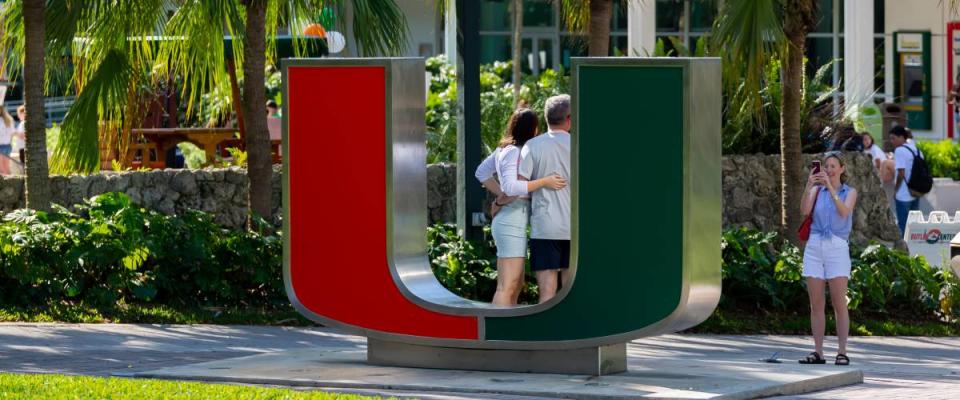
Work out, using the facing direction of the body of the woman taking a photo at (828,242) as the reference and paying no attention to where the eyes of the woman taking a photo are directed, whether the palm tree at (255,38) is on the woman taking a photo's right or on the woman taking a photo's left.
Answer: on the woman taking a photo's right

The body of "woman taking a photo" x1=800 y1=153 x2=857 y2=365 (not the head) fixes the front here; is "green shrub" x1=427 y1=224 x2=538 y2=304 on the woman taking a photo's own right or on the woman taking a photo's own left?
on the woman taking a photo's own right

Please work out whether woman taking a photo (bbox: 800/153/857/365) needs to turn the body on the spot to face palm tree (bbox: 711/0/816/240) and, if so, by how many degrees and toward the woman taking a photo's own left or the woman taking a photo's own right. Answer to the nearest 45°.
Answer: approximately 135° to the woman taking a photo's own right

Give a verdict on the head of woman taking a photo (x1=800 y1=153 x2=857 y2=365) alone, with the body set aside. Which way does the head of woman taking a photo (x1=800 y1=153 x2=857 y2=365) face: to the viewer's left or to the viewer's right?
to the viewer's left

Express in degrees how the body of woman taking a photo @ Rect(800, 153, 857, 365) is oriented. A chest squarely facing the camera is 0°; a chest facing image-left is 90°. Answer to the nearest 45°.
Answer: approximately 45°

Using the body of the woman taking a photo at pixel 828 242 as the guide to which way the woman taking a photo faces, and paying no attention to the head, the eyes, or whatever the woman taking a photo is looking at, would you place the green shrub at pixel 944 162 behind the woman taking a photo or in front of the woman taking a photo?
behind

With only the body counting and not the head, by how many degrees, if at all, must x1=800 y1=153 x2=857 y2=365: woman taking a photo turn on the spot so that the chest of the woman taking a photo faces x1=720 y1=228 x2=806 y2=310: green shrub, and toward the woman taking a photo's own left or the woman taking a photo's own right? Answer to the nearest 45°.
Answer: approximately 135° to the woman taking a photo's own right

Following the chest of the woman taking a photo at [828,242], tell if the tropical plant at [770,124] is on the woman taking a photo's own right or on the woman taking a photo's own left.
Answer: on the woman taking a photo's own right

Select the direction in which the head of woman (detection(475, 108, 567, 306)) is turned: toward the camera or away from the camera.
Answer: away from the camera

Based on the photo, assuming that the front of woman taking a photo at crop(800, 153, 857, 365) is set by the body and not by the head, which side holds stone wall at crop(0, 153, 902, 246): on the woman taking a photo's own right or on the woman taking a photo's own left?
on the woman taking a photo's own right

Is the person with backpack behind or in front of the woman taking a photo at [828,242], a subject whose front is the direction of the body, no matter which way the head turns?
behind
